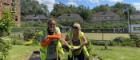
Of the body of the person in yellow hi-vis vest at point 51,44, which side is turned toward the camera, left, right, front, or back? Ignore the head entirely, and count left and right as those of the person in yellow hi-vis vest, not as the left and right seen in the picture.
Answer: front

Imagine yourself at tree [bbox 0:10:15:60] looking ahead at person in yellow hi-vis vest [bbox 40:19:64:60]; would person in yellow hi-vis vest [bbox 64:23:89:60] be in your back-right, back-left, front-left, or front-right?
front-left

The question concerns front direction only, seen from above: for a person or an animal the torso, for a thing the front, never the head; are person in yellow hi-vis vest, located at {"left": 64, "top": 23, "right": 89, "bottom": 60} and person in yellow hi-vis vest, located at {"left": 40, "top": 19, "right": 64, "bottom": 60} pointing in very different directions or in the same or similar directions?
same or similar directions

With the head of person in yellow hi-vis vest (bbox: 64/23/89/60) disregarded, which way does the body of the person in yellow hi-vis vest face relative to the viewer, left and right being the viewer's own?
facing the viewer

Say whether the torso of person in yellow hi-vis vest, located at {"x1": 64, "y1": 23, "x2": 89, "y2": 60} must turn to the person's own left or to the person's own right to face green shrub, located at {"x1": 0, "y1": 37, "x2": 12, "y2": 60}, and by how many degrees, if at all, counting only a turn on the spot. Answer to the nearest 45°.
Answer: approximately 135° to the person's own right

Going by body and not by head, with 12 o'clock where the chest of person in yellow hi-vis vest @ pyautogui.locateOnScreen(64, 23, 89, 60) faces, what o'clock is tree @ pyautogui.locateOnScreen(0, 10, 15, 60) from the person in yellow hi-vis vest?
The tree is roughly at 4 o'clock from the person in yellow hi-vis vest.

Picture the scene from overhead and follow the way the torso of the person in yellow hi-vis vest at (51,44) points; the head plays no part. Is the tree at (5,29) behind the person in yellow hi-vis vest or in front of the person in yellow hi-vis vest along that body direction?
behind

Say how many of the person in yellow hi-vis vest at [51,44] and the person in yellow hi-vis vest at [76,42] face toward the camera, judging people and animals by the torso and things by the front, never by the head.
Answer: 2
